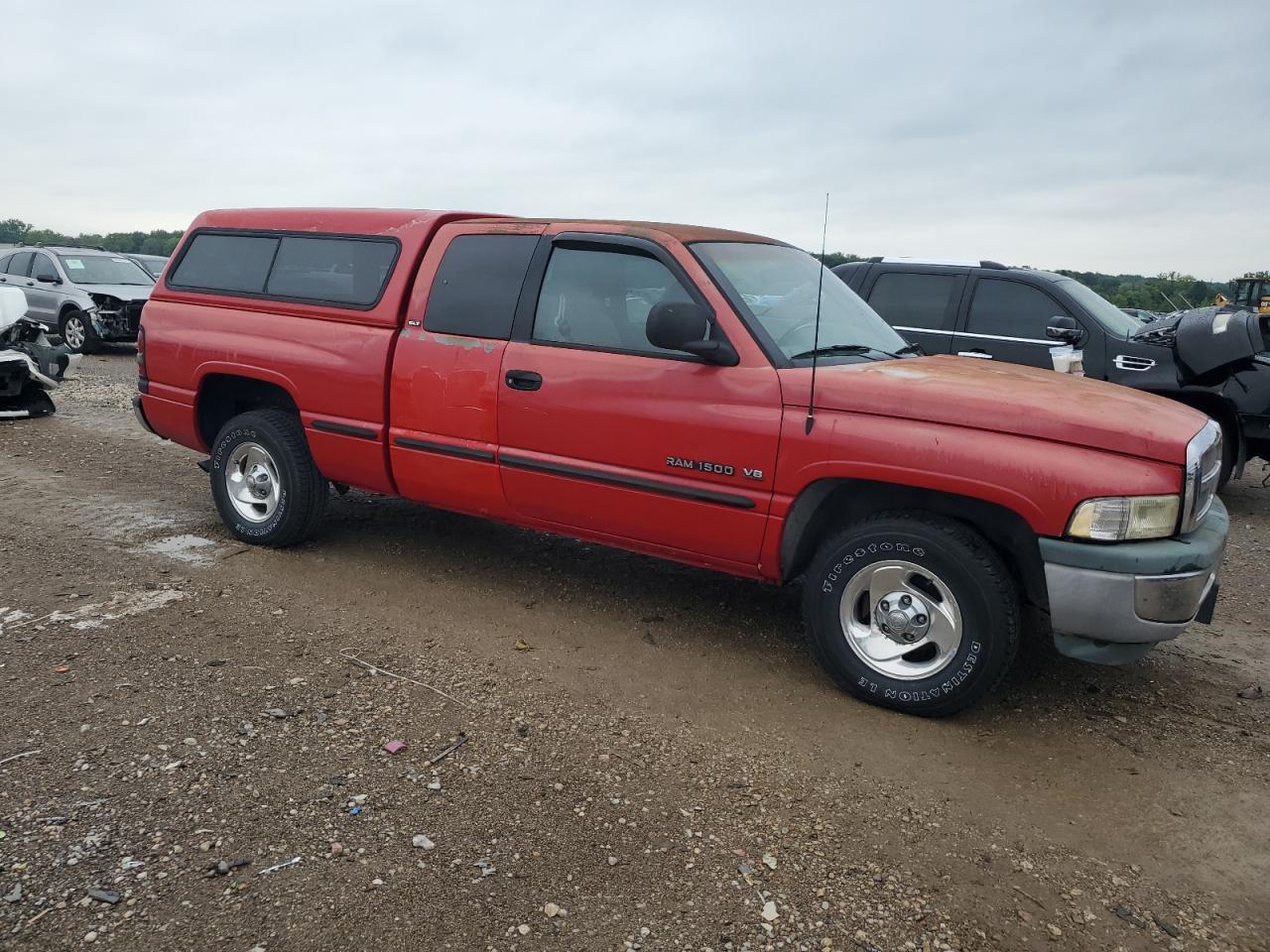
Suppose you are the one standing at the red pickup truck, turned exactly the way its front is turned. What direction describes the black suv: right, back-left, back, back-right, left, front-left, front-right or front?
left

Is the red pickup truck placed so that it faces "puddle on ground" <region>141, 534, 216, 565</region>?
no

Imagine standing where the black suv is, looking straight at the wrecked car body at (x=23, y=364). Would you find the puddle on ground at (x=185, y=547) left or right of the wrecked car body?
left

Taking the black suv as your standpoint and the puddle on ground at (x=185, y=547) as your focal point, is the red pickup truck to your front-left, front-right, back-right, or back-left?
front-left

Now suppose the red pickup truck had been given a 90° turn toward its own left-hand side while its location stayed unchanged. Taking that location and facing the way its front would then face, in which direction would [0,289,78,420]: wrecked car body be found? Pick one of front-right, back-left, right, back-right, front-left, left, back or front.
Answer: left

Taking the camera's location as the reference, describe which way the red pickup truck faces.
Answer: facing the viewer and to the right of the viewer

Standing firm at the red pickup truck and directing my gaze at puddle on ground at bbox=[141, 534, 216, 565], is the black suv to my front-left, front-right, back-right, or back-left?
back-right
